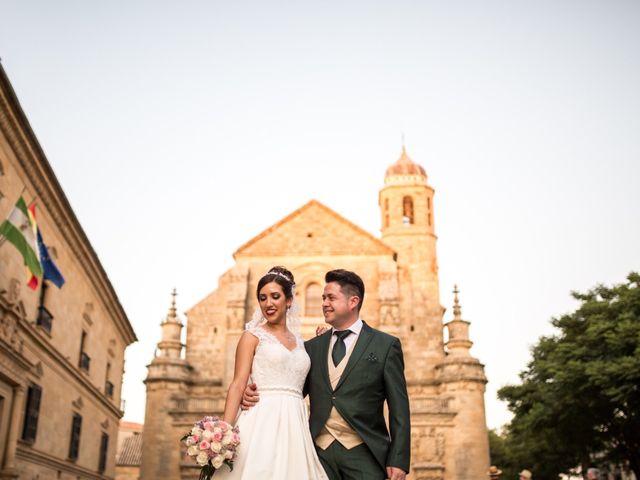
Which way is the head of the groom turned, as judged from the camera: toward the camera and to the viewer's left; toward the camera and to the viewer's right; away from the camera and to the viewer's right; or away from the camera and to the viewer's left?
toward the camera and to the viewer's left

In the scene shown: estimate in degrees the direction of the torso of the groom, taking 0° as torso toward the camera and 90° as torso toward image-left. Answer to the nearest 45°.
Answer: approximately 45°

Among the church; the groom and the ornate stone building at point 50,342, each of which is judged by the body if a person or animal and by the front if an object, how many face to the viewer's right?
1

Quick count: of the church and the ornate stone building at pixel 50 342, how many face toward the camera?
1

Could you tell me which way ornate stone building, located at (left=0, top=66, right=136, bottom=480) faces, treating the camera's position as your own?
facing to the right of the viewer

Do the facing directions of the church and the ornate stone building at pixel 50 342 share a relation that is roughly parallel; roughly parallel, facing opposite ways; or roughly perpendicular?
roughly perpendicular

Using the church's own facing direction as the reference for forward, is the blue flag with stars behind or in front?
in front

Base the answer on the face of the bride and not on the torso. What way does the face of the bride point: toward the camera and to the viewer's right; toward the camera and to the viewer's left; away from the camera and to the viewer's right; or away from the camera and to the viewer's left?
toward the camera and to the viewer's left

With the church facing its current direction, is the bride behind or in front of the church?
in front

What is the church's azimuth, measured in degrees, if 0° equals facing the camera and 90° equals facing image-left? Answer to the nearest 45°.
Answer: approximately 0°

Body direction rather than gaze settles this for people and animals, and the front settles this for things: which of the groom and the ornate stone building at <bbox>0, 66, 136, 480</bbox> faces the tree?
the ornate stone building
